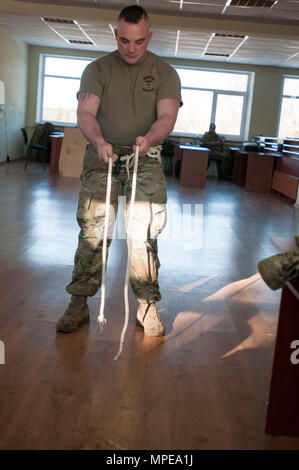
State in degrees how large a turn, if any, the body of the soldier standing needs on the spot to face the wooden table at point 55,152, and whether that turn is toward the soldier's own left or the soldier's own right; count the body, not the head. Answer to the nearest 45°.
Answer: approximately 180°

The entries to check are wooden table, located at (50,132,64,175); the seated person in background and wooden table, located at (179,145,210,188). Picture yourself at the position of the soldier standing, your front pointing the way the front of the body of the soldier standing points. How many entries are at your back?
3

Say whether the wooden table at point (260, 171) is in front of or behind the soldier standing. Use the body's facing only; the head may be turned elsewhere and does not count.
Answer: behind

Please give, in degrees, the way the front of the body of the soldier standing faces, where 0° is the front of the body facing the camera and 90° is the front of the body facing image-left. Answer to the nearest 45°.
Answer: approximately 0°

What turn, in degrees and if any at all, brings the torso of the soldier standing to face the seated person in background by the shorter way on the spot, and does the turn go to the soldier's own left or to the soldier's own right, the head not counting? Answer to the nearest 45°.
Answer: approximately 180°

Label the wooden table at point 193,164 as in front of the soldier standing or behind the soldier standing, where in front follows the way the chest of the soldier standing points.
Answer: behind
